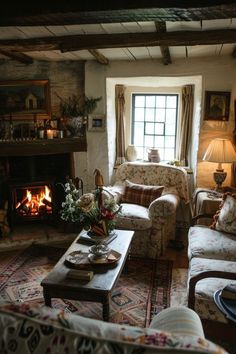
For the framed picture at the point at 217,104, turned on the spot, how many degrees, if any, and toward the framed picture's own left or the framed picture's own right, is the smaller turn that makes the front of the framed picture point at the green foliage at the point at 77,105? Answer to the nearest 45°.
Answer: approximately 90° to the framed picture's own right

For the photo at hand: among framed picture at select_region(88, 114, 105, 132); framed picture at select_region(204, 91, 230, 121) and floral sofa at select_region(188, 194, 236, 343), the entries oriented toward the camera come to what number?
2

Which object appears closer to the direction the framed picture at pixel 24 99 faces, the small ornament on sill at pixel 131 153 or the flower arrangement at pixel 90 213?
the flower arrangement

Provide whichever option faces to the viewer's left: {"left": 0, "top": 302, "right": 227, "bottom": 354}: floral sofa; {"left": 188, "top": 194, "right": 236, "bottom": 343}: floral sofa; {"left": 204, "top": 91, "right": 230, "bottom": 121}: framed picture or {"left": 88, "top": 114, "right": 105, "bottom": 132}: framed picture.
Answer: {"left": 188, "top": 194, "right": 236, "bottom": 343}: floral sofa

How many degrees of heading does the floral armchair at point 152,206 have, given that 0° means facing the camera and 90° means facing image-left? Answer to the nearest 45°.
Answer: approximately 45°

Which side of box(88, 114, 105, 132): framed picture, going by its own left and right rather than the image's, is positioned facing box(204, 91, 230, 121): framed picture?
left

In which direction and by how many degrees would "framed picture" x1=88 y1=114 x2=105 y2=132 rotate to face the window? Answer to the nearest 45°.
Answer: approximately 135° to its left

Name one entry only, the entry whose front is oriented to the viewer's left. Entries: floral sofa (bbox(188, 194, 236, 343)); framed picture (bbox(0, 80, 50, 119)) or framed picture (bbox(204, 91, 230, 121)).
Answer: the floral sofa

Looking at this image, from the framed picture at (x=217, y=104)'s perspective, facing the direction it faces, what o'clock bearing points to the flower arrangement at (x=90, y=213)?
The flower arrangement is roughly at 1 o'clock from the framed picture.

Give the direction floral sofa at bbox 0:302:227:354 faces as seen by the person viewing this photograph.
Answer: facing away from the viewer

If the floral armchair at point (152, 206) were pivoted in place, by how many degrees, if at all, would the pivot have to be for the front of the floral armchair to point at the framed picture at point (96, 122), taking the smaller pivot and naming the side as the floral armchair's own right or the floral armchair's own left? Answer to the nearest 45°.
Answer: approximately 90° to the floral armchair's own right

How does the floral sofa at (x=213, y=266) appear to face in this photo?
to the viewer's left

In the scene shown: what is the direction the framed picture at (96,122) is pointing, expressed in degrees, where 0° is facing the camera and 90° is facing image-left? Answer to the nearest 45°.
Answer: approximately 0°

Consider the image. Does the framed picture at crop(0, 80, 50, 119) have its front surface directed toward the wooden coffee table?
yes
